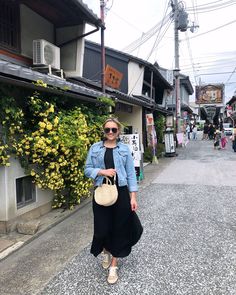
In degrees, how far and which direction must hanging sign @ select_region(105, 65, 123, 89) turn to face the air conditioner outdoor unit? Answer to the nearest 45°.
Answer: approximately 45° to its right

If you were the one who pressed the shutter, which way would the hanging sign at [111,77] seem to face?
facing the viewer and to the right of the viewer

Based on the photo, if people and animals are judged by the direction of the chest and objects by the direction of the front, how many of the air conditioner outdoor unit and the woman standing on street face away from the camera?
0

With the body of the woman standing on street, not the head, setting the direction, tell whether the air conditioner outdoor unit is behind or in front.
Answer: behind

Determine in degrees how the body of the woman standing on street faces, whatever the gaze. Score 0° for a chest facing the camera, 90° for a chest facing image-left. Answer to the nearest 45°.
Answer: approximately 0°

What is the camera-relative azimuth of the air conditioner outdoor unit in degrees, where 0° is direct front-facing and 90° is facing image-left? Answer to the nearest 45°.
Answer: approximately 315°

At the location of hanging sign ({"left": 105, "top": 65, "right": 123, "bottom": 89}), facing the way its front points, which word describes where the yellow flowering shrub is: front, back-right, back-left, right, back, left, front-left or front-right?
front-right

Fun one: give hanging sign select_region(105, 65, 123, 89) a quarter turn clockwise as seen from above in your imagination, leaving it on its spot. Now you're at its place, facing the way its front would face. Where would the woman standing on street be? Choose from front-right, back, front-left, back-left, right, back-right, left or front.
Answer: front-left

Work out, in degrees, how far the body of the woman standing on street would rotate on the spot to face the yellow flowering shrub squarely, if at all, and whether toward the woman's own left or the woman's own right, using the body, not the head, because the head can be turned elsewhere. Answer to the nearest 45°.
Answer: approximately 135° to the woman's own right

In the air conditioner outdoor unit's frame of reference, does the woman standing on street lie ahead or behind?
ahead
